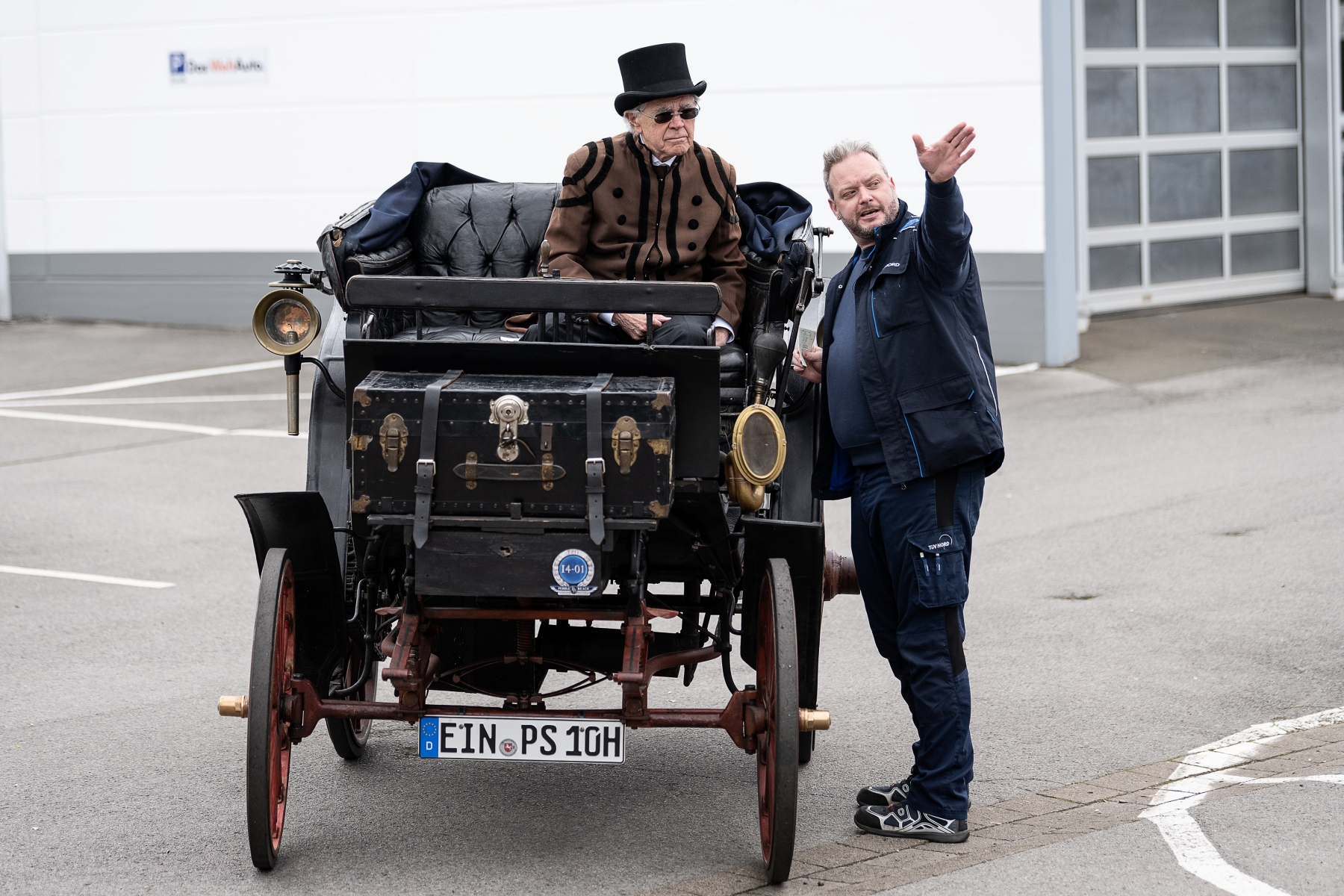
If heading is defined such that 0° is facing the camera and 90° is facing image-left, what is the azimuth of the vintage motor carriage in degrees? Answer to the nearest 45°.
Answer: approximately 0°

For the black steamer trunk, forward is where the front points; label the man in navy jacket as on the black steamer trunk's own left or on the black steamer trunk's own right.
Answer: on the black steamer trunk's own left

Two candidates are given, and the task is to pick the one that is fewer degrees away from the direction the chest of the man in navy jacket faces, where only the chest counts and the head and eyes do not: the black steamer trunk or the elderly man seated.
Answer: the black steamer trunk

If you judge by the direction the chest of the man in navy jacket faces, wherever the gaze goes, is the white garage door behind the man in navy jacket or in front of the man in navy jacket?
behind

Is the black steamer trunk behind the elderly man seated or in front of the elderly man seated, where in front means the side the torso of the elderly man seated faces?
in front

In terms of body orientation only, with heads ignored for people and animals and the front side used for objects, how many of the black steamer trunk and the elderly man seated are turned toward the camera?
2

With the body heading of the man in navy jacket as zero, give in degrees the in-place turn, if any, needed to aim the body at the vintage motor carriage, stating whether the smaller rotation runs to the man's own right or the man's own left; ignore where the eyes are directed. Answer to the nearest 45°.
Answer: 0° — they already face it

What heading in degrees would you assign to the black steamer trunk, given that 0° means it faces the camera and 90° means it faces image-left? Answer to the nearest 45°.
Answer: approximately 0°

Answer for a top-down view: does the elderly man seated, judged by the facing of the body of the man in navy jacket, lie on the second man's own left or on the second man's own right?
on the second man's own right

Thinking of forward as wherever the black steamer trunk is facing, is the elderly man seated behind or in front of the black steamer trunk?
behind

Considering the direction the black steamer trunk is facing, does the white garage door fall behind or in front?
behind

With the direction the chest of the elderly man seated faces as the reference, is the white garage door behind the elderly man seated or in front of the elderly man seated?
behind
